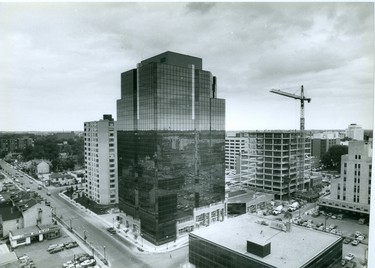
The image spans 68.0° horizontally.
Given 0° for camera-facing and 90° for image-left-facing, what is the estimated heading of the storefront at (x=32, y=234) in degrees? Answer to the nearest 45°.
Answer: approximately 315°

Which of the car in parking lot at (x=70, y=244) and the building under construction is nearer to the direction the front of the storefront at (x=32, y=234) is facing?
the car in parking lot

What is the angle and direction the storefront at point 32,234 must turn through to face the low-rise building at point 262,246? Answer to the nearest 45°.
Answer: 0° — it already faces it

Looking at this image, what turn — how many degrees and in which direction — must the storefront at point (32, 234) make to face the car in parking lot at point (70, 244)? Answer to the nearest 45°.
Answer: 0° — it already faces it
